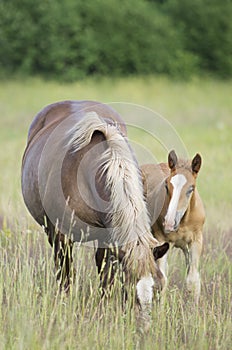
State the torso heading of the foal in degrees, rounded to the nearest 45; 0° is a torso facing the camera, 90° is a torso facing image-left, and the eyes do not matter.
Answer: approximately 315°

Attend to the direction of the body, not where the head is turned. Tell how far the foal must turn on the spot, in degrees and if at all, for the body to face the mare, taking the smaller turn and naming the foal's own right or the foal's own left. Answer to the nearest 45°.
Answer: approximately 90° to the foal's own right
